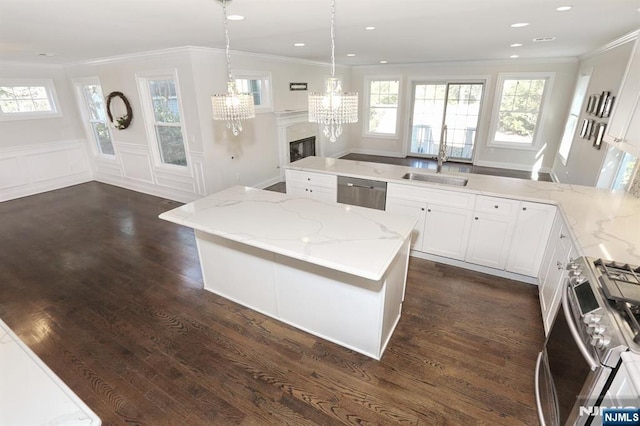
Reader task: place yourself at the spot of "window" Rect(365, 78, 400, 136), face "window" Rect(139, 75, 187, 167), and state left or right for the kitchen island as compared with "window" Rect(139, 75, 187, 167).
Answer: left

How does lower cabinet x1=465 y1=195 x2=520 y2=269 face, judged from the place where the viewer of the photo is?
facing the viewer

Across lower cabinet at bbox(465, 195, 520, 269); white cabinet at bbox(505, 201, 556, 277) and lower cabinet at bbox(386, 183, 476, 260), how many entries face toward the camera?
3

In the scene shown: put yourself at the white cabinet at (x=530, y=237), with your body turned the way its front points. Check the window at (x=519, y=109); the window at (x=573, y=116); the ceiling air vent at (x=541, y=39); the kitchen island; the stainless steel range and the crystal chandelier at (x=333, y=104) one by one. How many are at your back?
3

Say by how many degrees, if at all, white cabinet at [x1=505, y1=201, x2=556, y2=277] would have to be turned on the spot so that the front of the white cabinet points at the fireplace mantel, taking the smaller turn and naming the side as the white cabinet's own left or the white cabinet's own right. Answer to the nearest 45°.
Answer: approximately 90° to the white cabinet's own right

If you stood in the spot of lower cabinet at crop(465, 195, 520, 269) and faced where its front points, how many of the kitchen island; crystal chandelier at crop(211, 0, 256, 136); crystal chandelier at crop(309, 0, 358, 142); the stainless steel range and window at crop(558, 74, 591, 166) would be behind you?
1

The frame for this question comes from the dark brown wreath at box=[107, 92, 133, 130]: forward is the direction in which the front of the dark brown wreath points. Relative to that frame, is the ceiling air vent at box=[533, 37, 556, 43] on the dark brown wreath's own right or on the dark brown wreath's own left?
on the dark brown wreath's own left

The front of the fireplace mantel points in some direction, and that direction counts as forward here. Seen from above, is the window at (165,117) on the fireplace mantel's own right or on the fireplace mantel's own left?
on the fireplace mantel's own right

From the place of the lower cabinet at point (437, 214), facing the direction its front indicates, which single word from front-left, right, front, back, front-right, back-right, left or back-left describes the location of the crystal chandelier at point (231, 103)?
front-right

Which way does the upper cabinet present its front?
to the viewer's left

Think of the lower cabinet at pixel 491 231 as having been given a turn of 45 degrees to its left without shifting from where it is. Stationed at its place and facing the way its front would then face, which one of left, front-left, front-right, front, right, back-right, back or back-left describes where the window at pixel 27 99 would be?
back-right

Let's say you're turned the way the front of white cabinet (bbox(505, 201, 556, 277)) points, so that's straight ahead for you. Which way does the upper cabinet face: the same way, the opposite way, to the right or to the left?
to the right

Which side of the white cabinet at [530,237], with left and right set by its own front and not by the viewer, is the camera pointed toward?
front

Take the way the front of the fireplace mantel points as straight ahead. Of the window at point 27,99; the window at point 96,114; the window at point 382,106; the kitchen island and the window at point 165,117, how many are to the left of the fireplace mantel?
1

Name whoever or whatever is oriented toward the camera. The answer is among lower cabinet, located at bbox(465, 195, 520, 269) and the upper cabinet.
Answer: the lower cabinet

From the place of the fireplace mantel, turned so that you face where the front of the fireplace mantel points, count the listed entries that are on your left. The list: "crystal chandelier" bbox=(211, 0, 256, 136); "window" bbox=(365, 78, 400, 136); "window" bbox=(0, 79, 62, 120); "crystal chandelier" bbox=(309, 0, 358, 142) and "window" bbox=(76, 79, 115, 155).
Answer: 1
